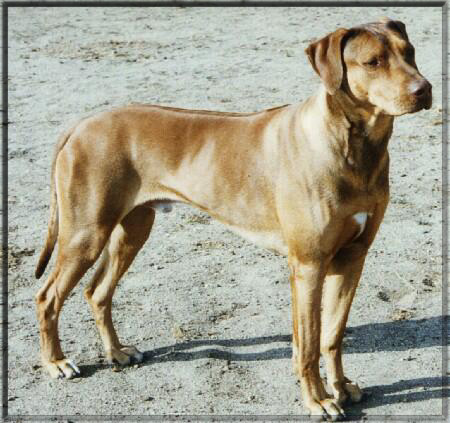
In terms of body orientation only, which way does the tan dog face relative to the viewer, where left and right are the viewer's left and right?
facing the viewer and to the right of the viewer
